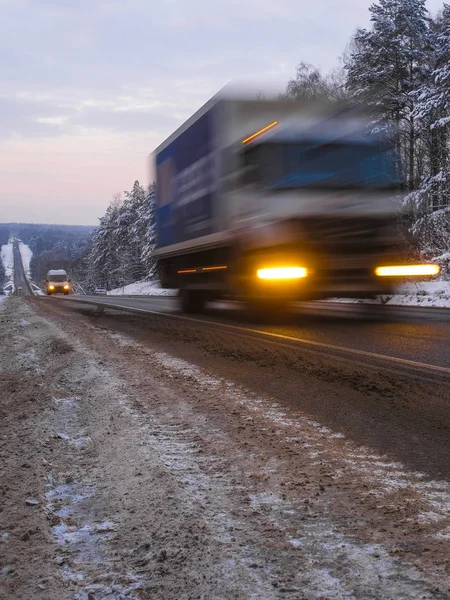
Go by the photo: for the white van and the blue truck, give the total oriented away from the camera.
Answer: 0

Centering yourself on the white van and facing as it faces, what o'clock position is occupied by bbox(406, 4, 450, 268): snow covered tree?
The snow covered tree is roughly at 11 o'clock from the white van.

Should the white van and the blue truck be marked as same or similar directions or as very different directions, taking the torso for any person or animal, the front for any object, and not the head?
same or similar directions

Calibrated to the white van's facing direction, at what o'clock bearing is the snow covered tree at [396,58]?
The snow covered tree is roughly at 11 o'clock from the white van.

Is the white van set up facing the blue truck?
yes

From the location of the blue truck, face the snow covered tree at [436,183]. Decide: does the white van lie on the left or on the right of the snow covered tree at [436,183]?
left

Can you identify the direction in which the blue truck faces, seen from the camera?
facing the viewer and to the right of the viewer

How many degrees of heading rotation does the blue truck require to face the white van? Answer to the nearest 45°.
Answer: approximately 180°

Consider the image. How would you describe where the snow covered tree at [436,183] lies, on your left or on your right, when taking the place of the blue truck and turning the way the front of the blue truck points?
on your left
